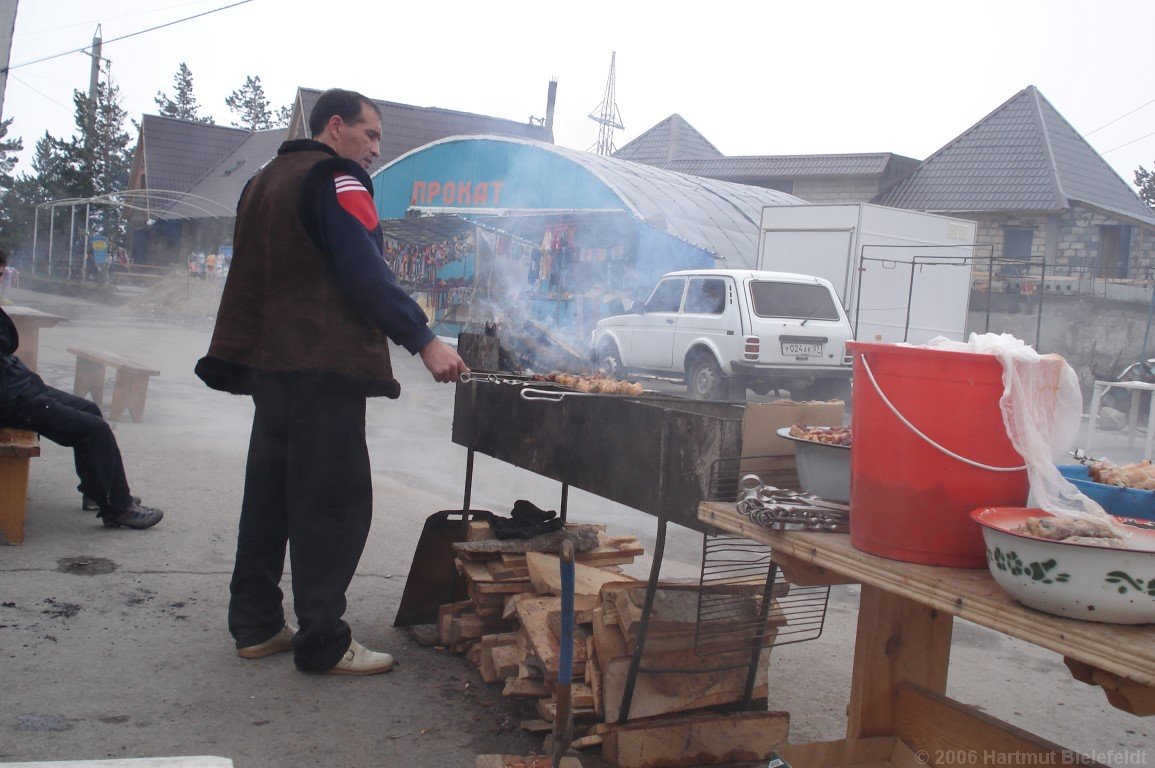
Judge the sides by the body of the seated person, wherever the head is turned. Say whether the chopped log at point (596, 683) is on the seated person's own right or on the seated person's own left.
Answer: on the seated person's own right

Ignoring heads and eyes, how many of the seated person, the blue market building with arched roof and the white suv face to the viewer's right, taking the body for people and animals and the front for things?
1

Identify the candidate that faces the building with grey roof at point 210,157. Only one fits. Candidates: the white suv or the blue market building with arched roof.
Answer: the white suv

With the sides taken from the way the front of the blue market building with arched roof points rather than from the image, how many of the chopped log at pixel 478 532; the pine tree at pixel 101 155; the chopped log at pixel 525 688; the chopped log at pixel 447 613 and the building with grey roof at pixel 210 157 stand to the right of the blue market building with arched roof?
2

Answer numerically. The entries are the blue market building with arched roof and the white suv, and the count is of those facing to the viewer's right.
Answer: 0

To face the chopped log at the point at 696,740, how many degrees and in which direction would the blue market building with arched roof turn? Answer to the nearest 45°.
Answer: approximately 45° to its left

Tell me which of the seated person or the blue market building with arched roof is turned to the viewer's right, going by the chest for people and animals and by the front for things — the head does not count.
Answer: the seated person

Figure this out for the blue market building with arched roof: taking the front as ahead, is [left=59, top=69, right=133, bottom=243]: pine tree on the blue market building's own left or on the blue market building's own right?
on the blue market building's own right

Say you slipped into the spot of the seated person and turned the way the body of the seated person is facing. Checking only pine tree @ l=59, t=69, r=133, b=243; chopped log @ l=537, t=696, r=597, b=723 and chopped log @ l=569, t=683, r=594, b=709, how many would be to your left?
1

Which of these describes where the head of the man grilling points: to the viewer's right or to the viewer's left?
to the viewer's right

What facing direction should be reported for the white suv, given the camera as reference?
facing away from the viewer and to the left of the viewer

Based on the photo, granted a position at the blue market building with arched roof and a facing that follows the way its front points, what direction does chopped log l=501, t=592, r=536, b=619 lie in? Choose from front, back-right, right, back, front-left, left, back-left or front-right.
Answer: front-left

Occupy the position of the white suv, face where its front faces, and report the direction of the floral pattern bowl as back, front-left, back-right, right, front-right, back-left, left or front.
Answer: back-left

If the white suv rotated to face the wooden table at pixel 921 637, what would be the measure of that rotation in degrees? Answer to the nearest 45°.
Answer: approximately 135° to its left

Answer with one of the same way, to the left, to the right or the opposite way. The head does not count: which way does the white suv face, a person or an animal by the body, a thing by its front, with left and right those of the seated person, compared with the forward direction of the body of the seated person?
to the left

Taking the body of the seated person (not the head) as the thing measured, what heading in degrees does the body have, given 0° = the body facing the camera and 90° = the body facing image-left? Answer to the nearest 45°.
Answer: approximately 270°

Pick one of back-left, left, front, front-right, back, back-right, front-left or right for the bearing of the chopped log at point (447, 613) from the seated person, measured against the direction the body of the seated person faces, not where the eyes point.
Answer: front-right
